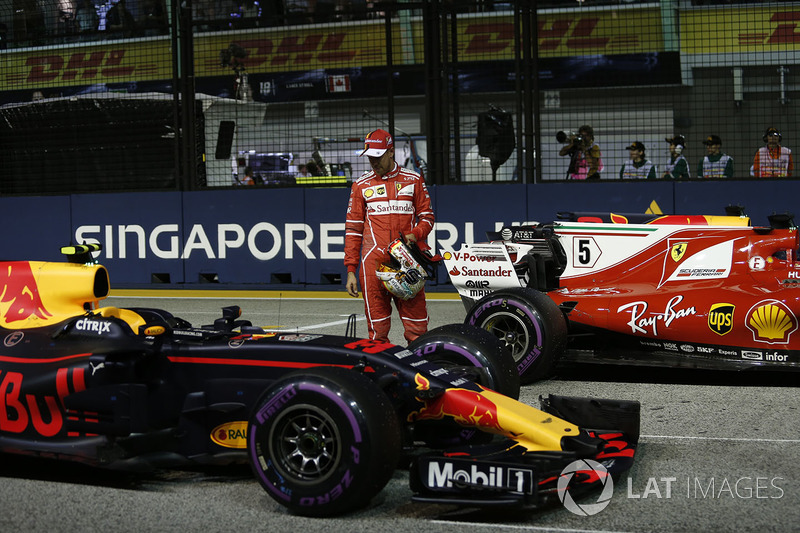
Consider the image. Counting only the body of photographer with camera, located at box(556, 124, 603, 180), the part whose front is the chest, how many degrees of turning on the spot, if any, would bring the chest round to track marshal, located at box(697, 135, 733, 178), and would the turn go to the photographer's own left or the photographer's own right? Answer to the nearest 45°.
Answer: approximately 135° to the photographer's own left

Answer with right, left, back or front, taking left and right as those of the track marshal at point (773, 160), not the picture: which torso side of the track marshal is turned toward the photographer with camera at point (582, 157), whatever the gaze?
right

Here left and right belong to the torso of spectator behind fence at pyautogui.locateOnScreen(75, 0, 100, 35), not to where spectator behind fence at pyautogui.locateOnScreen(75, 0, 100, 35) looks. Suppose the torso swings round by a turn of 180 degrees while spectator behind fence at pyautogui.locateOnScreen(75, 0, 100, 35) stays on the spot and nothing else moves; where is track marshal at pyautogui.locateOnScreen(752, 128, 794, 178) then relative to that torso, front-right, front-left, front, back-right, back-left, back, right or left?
back-right

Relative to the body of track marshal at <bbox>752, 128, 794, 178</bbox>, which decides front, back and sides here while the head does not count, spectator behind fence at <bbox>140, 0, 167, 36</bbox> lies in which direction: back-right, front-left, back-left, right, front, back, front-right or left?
right

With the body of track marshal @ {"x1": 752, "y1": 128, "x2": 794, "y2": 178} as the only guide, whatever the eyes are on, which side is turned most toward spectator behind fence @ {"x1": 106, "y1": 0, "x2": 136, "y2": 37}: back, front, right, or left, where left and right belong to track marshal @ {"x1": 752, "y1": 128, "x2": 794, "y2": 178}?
right

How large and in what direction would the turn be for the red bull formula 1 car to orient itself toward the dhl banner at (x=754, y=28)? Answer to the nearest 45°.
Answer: approximately 90° to its left

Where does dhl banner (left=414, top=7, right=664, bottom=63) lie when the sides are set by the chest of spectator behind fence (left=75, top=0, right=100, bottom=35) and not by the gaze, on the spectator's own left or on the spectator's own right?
on the spectator's own left

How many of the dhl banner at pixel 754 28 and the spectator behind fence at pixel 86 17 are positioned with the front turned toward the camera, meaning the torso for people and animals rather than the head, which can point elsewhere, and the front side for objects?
2

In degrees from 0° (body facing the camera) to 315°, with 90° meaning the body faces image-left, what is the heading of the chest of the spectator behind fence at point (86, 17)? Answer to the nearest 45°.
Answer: approximately 0°

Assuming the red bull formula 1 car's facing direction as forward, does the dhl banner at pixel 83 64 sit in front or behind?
behind

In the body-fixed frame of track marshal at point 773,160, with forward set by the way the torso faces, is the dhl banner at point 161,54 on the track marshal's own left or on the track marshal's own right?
on the track marshal's own right

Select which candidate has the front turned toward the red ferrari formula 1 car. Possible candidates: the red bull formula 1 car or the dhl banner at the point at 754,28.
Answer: the dhl banner
